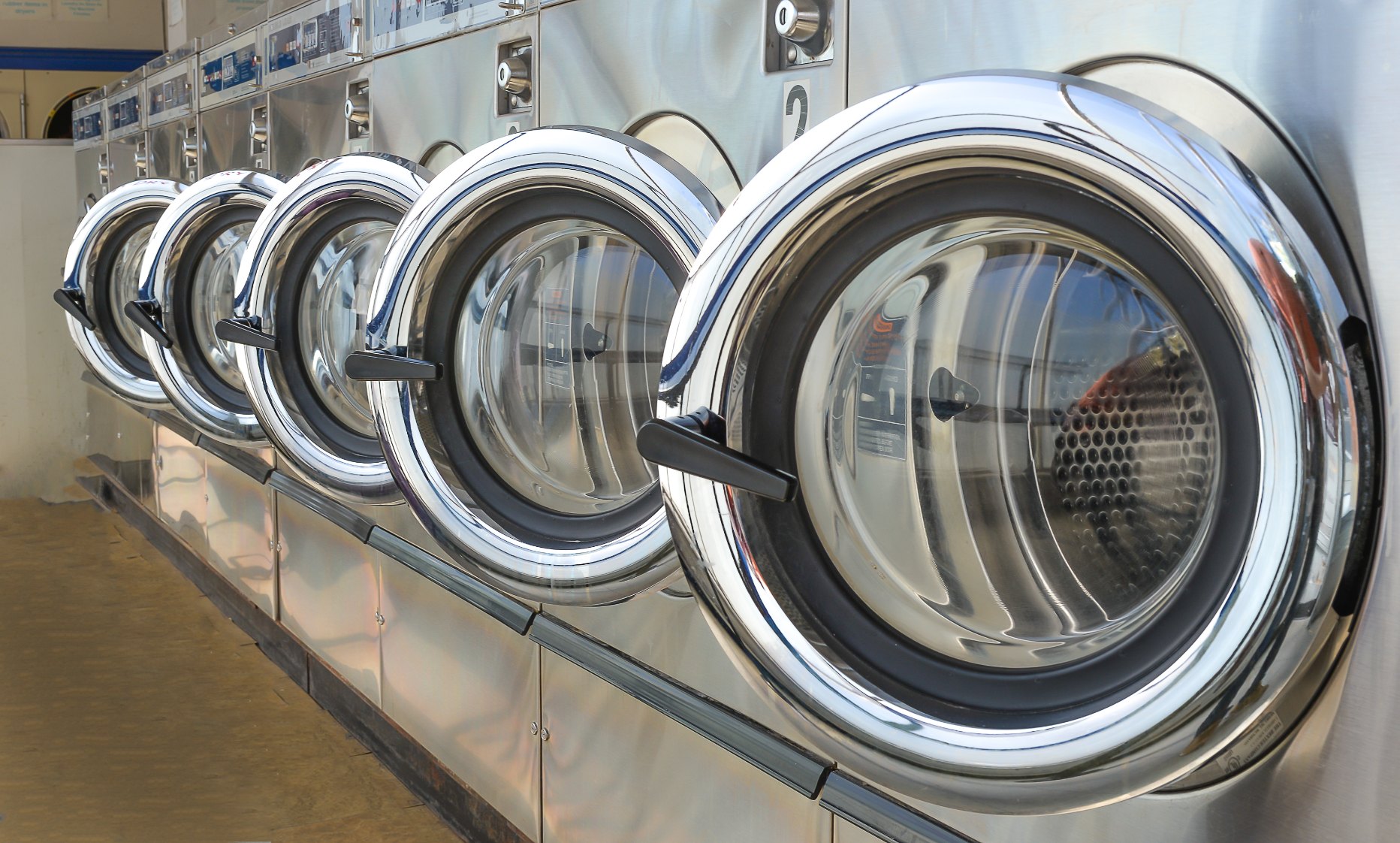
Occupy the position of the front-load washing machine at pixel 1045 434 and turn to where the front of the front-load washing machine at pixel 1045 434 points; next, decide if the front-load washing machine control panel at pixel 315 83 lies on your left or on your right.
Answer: on your right

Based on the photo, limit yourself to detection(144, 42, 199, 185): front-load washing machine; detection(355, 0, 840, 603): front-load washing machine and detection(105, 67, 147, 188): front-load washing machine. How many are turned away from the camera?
0

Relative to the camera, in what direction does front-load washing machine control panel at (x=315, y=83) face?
facing the viewer and to the left of the viewer

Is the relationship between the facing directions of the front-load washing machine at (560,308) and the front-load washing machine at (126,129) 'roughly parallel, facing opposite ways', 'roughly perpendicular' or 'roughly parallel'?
roughly parallel

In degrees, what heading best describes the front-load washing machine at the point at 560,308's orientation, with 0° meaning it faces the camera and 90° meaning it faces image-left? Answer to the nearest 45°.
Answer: approximately 45°

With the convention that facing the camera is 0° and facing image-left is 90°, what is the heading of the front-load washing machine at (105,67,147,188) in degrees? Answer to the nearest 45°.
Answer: approximately 45°
